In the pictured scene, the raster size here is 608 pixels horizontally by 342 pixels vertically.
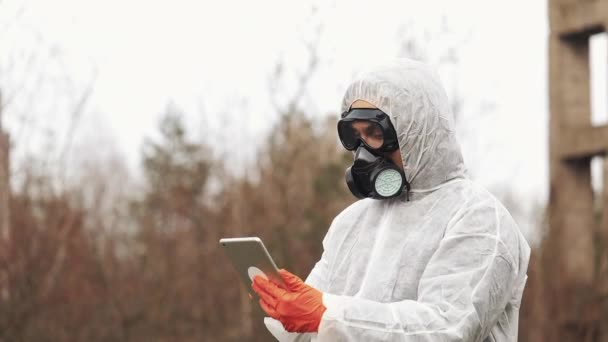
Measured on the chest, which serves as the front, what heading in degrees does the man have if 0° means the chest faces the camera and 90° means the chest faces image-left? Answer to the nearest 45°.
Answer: approximately 45°

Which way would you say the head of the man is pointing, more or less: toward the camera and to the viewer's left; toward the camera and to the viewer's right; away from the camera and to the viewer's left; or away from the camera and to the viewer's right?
toward the camera and to the viewer's left
